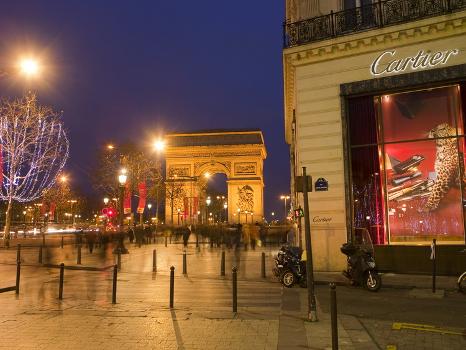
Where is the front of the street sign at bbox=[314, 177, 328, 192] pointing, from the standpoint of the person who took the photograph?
facing the viewer

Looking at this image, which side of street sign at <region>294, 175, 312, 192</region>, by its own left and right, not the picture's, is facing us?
back

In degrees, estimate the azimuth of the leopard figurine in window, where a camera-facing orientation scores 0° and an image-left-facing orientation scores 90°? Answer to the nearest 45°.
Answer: approximately 90°

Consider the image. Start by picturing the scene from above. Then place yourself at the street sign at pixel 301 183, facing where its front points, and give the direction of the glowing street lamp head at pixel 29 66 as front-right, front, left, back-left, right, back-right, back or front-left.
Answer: front-left

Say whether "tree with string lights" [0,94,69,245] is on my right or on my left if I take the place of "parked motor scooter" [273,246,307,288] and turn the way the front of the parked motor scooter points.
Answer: on my right

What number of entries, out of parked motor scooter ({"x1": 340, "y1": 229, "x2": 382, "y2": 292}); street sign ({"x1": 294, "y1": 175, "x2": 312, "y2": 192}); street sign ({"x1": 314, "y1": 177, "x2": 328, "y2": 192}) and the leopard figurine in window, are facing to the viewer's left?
1

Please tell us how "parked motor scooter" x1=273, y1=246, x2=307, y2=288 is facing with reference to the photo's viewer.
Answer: facing the viewer and to the left of the viewer

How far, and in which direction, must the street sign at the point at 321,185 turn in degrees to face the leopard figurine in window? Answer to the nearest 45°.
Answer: approximately 90° to its left
